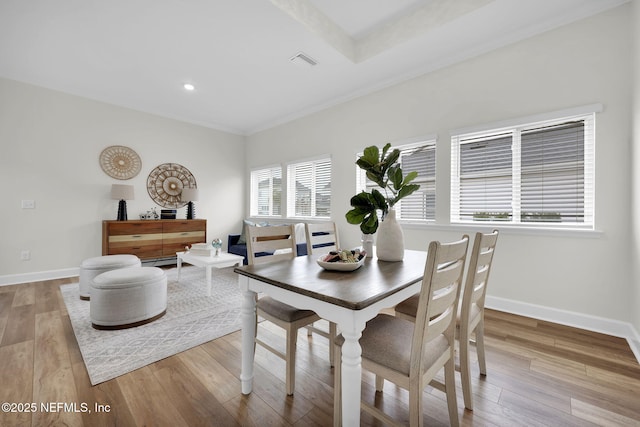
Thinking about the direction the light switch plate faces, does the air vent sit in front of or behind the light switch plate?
in front

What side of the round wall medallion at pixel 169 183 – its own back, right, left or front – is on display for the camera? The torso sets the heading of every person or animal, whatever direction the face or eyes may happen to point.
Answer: front

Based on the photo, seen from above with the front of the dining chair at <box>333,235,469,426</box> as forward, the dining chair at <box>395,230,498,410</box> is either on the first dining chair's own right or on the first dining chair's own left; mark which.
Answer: on the first dining chair's own right

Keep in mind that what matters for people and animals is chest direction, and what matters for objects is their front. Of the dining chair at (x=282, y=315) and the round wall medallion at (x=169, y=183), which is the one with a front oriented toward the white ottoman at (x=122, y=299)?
the round wall medallion

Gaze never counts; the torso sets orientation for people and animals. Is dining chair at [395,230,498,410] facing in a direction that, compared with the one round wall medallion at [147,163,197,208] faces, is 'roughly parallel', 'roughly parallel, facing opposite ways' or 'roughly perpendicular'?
roughly parallel, facing opposite ways

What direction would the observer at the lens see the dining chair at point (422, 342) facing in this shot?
facing away from the viewer and to the left of the viewer

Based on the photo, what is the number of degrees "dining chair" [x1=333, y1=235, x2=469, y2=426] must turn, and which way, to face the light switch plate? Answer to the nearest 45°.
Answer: approximately 45° to its left

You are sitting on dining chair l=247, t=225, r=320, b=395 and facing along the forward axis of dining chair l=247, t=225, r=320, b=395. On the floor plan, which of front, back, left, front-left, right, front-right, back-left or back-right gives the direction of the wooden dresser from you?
back

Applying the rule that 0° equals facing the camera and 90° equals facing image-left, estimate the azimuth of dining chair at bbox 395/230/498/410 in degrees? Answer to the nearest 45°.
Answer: approximately 135°

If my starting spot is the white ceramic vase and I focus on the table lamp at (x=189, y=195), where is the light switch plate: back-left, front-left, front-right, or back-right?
front-left

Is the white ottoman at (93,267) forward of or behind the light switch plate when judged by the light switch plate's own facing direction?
forward

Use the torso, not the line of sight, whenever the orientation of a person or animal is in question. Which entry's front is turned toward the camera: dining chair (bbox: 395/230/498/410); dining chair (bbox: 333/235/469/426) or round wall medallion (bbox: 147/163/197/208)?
the round wall medallion

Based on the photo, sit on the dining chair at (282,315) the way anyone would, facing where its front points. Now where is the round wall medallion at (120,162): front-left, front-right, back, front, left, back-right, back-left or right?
back
